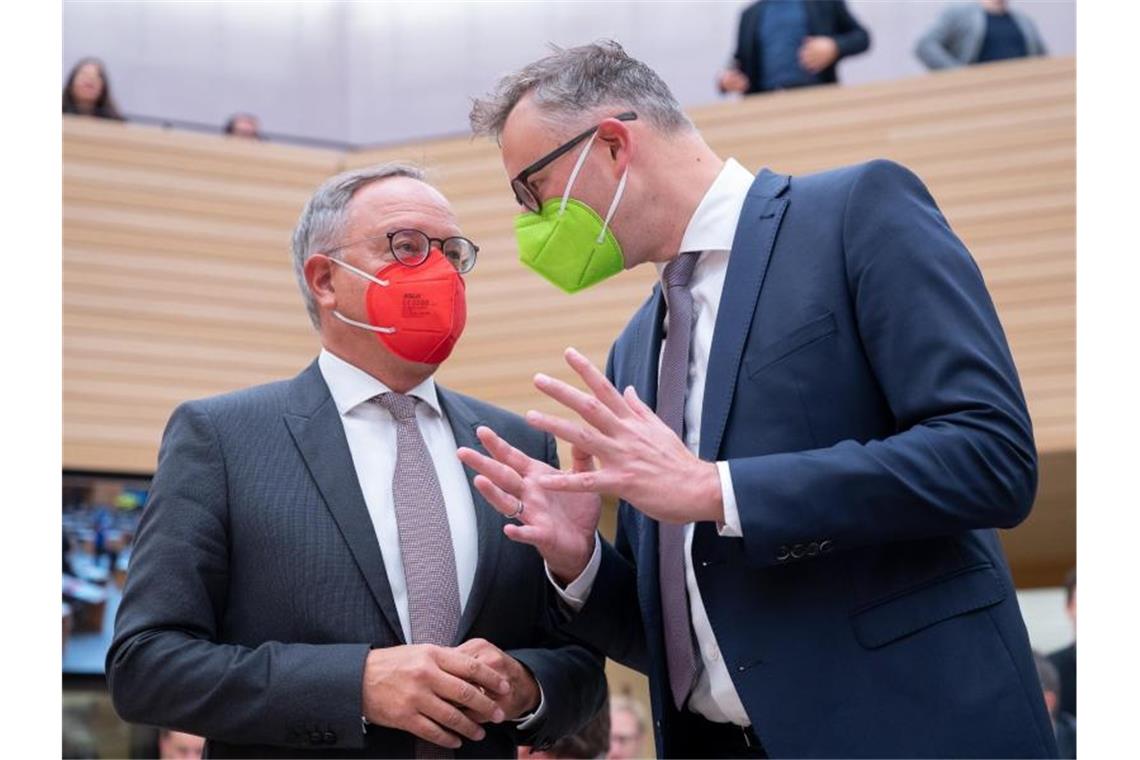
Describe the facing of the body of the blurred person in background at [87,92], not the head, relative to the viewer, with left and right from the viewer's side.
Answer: facing the viewer

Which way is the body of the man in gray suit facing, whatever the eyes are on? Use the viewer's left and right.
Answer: facing the viewer and to the right of the viewer

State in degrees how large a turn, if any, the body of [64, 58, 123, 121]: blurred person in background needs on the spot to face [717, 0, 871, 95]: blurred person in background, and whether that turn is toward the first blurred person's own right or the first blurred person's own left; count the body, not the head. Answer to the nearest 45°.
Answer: approximately 45° to the first blurred person's own left

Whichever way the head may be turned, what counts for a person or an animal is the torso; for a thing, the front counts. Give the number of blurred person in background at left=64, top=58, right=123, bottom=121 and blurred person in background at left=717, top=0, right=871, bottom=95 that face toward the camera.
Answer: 2

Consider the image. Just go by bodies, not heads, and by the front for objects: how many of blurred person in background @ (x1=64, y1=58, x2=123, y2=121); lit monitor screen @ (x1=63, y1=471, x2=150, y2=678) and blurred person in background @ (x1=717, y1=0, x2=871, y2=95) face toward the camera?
3

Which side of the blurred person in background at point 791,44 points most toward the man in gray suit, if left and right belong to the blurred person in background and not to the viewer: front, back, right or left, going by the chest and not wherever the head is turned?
front

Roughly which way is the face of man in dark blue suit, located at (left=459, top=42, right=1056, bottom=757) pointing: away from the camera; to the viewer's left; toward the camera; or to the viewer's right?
to the viewer's left

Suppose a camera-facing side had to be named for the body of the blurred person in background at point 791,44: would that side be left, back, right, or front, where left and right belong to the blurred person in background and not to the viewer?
front

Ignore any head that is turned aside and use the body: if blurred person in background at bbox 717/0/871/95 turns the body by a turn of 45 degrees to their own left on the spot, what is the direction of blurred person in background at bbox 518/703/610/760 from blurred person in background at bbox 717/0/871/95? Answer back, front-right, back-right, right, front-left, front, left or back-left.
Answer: front-right

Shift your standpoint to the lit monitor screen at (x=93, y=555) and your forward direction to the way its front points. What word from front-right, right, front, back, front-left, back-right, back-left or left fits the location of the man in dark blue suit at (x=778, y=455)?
front

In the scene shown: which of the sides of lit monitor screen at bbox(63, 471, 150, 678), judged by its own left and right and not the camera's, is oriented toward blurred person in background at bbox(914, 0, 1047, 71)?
left
